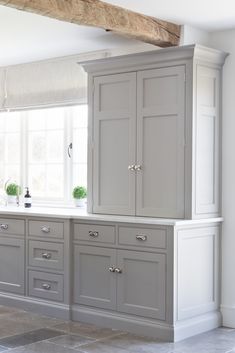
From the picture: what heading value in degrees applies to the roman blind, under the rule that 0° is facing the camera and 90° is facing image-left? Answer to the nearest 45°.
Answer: approximately 45°

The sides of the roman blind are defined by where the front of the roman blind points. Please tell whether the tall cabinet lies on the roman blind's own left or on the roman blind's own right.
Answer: on the roman blind's own left

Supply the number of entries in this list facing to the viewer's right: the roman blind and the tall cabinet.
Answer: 0

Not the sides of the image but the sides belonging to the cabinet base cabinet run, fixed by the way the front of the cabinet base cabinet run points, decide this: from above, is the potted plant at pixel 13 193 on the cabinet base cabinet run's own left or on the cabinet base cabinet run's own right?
on the cabinet base cabinet run's own right

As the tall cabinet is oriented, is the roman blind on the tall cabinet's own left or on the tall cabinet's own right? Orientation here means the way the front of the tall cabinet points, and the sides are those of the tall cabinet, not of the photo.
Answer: on the tall cabinet's own right

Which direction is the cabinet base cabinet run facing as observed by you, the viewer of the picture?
facing the viewer and to the left of the viewer

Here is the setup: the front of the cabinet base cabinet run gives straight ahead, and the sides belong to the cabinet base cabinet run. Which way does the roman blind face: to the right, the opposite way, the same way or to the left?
the same way

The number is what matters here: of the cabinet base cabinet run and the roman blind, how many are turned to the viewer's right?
0

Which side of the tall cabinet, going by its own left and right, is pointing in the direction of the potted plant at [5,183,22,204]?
right

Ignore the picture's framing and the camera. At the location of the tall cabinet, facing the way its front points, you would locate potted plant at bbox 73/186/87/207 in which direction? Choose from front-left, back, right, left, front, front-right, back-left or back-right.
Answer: right

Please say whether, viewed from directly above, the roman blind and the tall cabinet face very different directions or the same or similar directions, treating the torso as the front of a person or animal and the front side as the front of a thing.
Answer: same or similar directions
